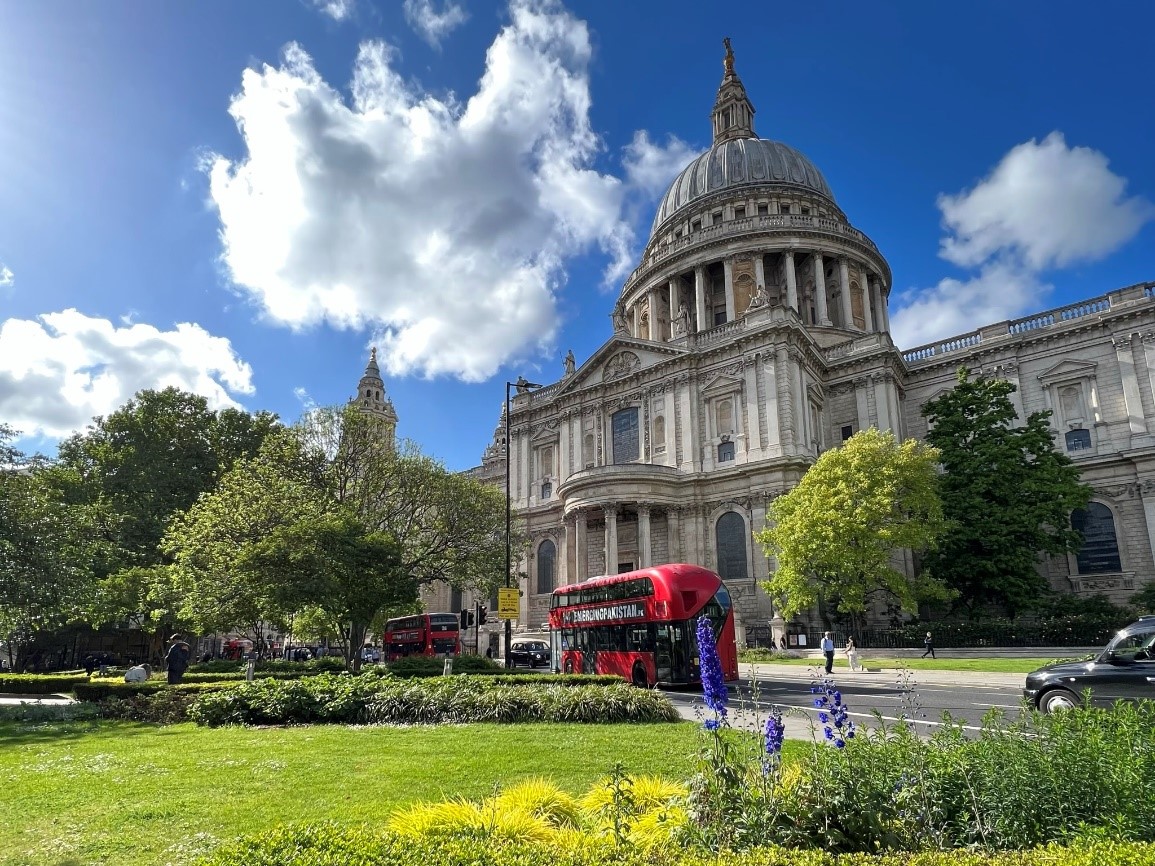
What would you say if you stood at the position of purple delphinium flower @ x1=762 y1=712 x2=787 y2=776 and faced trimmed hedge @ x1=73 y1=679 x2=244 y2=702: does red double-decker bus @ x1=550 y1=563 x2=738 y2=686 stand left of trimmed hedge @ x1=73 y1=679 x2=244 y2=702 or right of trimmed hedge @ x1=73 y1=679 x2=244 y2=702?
right

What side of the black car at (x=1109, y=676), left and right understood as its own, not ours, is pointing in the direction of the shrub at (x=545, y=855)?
left

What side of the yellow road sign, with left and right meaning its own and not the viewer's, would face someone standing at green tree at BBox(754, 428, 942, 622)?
left

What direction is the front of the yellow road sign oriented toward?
toward the camera

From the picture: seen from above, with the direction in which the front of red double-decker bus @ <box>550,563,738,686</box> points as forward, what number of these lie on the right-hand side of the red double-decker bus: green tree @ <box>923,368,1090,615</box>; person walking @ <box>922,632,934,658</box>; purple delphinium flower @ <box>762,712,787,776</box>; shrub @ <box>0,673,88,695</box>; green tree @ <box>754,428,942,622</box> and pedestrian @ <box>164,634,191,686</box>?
3

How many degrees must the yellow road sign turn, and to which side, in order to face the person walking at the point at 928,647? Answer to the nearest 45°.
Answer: approximately 90° to its left

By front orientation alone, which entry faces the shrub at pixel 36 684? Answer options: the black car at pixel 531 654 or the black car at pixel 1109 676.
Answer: the black car at pixel 1109 676

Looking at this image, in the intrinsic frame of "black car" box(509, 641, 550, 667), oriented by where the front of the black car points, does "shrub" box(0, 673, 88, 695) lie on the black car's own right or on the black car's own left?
on the black car's own right

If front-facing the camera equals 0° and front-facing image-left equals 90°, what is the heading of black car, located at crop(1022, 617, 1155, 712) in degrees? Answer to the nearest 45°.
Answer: approximately 90°

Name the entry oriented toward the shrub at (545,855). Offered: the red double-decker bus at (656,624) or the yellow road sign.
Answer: the yellow road sign
